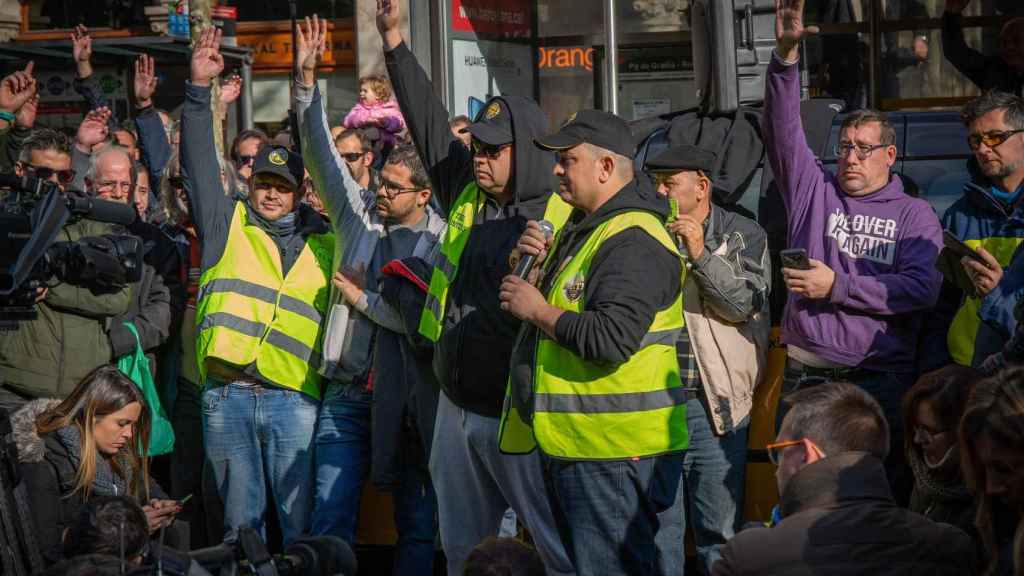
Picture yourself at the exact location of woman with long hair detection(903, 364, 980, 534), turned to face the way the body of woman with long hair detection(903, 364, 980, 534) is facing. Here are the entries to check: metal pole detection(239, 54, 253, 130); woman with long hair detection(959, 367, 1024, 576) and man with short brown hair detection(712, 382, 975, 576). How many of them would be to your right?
1

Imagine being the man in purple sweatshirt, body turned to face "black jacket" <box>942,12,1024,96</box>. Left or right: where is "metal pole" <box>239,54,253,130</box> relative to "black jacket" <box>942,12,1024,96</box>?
left

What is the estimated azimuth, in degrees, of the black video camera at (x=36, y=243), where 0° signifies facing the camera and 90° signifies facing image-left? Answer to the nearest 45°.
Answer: approximately 270°

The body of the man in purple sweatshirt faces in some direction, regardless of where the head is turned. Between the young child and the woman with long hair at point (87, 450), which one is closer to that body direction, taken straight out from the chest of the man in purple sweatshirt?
the woman with long hair

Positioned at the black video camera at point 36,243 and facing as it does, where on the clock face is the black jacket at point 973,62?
The black jacket is roughly at 11 o'clock from the black video camera.

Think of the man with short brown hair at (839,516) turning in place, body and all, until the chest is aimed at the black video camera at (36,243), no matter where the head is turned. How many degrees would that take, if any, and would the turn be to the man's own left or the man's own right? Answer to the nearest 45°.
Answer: approximately 45° to the man's own left

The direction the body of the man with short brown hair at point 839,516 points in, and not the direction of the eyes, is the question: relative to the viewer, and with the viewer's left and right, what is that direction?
facing away from the viewer and to the left of the viewer

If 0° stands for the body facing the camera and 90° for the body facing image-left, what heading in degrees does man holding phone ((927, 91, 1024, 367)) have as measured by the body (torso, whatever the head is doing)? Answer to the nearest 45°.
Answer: approximately 45°

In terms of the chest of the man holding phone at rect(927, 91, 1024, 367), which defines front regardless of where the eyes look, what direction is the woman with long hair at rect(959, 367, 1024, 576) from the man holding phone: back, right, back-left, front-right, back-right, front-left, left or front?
front-left

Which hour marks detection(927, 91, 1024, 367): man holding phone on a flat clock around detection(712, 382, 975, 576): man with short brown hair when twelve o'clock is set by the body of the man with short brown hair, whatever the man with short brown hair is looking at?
The man holding phone is roughly at 2 o'clock from the man with short brown hair.

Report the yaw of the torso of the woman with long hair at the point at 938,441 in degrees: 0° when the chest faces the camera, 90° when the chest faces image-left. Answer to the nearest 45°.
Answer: approximately 45°

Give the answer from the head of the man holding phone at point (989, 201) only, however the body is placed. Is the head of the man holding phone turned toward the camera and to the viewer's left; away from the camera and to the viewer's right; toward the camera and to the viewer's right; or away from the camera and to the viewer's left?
toward the camera and to the viewer's left
